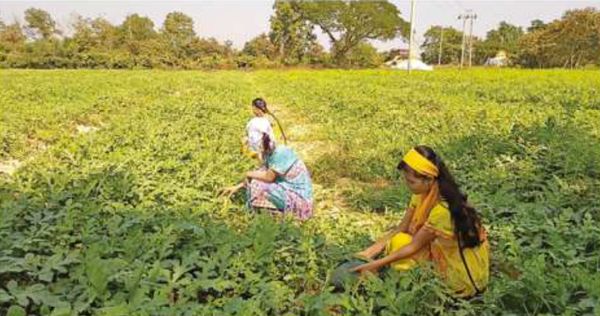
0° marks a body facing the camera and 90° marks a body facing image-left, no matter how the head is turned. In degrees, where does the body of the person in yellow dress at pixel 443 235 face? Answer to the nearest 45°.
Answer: approximately 90°
